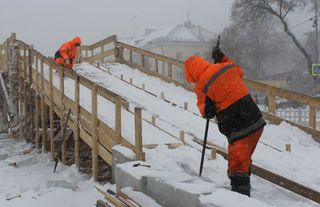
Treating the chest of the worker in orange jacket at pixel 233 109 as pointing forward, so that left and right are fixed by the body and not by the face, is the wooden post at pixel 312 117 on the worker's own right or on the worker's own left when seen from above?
on the worker's own right

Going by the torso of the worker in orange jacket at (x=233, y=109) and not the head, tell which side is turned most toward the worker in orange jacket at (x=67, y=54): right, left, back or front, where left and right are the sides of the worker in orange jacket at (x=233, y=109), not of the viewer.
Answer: front

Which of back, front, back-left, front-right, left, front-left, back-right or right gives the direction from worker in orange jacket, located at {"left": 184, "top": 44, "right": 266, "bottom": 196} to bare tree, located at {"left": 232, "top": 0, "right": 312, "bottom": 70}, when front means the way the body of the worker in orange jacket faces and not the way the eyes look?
front-right

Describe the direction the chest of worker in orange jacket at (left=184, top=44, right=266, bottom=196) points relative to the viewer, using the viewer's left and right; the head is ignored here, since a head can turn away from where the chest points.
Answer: facing away from the viewer and to the left of the viewer

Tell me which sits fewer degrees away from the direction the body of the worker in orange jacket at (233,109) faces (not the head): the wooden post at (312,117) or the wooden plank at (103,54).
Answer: the wooden plank

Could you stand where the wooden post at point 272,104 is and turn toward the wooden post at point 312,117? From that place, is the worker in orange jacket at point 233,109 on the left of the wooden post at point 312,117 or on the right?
right

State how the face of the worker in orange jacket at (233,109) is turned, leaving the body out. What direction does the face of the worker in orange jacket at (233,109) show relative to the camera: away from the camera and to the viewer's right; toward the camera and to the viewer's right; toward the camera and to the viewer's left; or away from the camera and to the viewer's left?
away from the camera and to the viewer's left

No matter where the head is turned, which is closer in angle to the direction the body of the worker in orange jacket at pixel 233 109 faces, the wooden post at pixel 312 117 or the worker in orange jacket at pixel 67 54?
the worker in orange jacket

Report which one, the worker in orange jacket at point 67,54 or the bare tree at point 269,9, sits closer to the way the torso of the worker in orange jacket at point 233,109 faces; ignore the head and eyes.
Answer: the worker in orange jacket

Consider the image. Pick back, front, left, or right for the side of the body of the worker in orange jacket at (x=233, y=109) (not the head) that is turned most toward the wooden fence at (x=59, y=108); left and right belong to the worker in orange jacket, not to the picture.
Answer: front

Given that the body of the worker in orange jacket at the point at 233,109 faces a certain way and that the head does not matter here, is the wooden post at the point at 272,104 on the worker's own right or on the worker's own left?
on the worker's own right

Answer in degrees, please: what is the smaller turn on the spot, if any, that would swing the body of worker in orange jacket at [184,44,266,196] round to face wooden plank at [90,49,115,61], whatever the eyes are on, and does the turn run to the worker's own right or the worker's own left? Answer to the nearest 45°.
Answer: approximately 45° to the worker's own right
